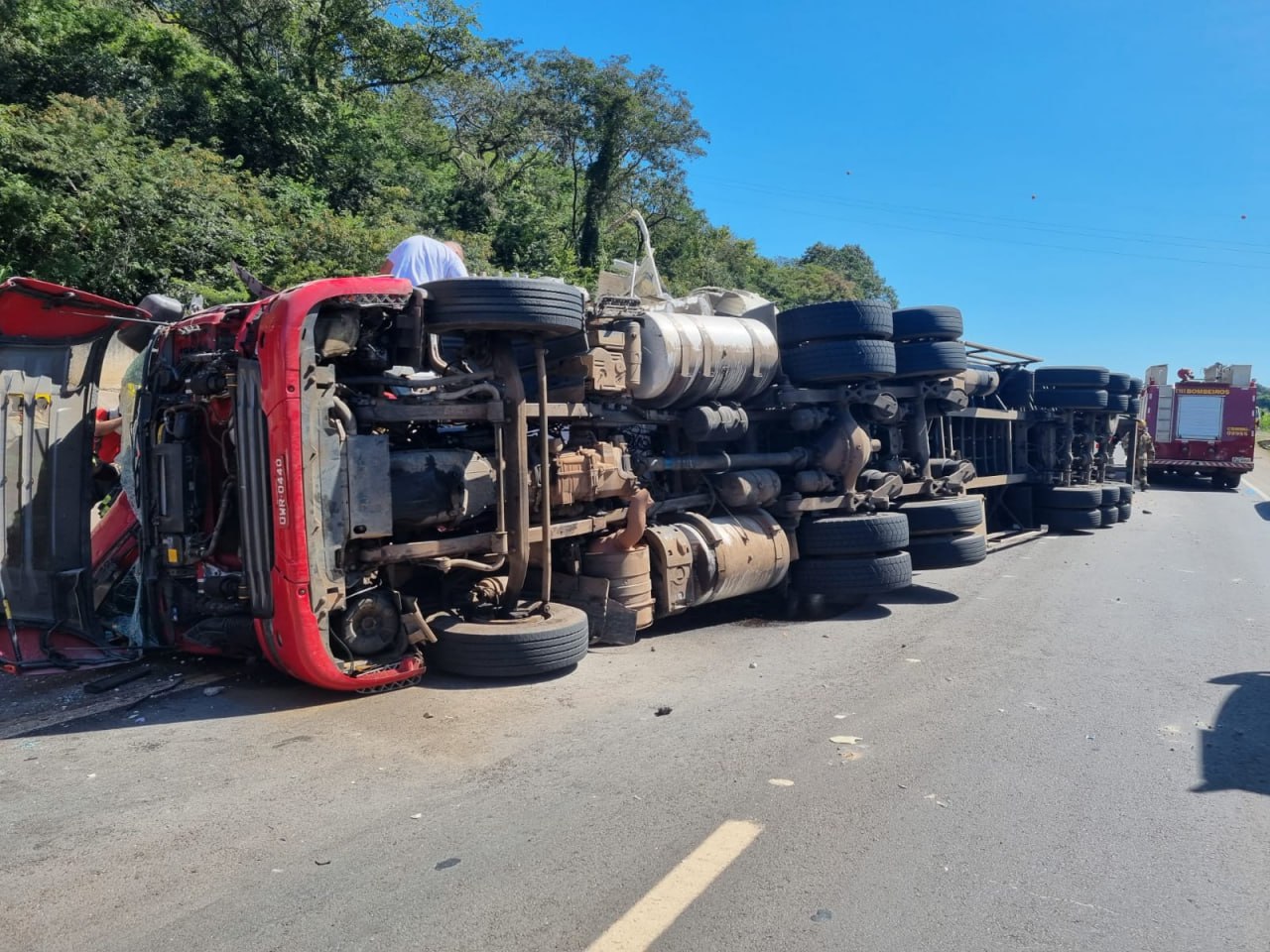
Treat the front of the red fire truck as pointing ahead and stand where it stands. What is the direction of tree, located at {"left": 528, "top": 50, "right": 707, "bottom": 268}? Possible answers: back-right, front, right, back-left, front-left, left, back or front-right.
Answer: left

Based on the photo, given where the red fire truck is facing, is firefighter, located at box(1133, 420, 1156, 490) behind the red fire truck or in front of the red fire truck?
behind

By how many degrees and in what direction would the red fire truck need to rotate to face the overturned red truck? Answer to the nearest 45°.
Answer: approximately 180°

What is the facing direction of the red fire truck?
away from the camera
